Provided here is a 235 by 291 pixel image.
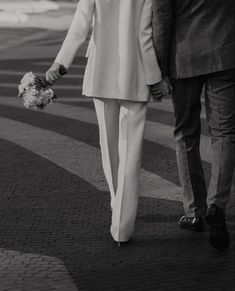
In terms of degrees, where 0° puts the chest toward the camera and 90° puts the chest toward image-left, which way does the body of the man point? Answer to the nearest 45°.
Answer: approximately 180°

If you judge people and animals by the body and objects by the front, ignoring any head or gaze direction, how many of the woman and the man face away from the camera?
2

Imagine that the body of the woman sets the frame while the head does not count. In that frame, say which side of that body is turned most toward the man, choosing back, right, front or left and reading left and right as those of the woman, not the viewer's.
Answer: right

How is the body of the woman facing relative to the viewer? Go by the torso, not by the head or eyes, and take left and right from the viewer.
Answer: facing away from the viewer

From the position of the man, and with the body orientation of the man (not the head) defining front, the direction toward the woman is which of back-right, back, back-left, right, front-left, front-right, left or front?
left
